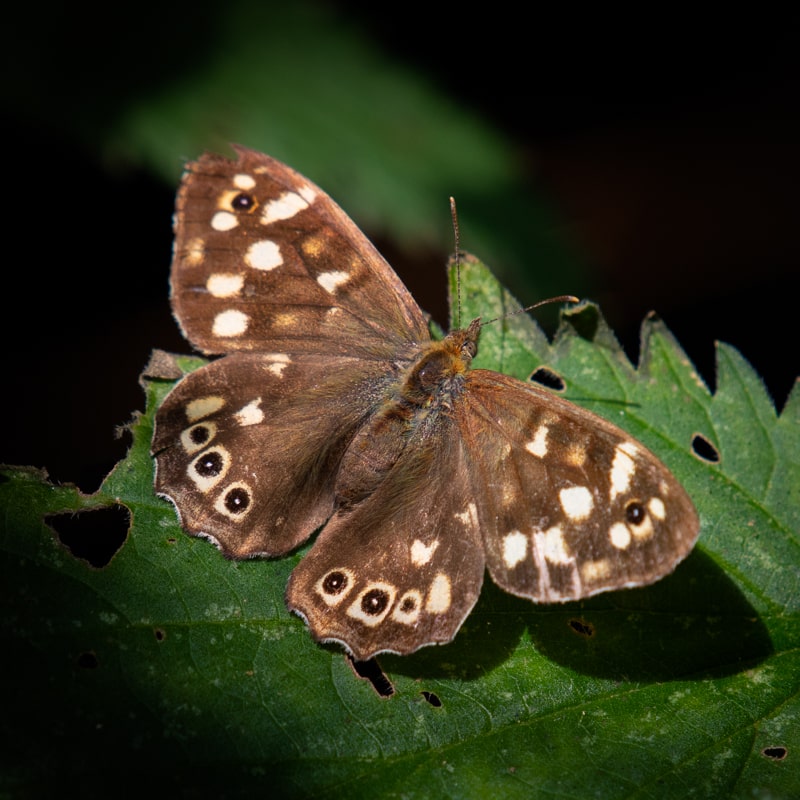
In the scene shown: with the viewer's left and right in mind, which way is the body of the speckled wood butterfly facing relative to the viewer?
facing away from the viewer and to the right of the viewer
